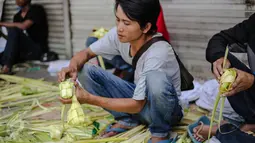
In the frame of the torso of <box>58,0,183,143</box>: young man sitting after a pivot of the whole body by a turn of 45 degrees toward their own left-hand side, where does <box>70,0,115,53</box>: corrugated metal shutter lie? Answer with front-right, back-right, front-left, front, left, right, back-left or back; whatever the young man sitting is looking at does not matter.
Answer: back

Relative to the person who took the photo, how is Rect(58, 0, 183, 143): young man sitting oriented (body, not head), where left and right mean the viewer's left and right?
facing the viewer and to the left of the viewer

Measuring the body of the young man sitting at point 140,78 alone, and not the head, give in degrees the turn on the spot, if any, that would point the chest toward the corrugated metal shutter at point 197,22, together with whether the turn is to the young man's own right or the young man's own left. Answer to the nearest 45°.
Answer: approximately 180°

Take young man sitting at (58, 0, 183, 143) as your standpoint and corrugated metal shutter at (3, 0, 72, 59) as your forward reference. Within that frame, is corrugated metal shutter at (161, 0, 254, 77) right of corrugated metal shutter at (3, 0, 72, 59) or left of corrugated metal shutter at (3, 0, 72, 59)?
right

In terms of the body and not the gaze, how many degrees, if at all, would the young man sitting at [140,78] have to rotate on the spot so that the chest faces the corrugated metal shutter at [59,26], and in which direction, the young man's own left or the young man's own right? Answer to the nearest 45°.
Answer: approximately 135° to the young man's own right
